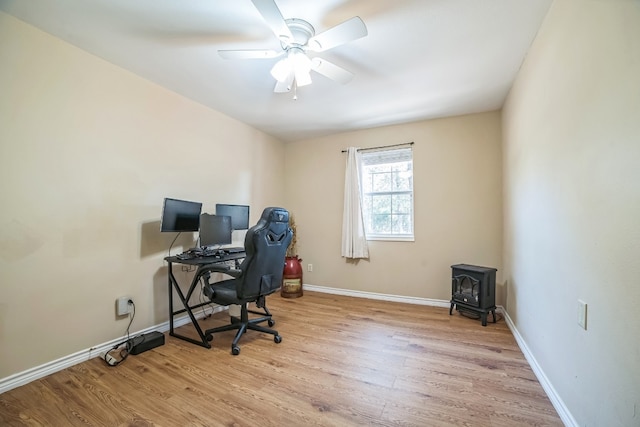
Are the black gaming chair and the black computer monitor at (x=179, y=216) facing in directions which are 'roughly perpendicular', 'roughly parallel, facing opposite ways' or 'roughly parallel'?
roughly parallel, facing opposite ways

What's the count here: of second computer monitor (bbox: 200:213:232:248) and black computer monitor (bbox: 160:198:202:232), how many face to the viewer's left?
0

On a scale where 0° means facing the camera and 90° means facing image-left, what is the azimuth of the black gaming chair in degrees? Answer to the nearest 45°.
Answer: approximately 135°

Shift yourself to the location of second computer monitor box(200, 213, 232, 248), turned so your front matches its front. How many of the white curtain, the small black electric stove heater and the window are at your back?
0

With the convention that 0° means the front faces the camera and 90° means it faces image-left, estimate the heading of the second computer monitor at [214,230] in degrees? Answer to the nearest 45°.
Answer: approximately 315°

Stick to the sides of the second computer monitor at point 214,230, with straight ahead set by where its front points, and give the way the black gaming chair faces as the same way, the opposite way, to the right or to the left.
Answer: the opposite way

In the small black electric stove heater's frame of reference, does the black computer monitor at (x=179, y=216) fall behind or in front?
in front

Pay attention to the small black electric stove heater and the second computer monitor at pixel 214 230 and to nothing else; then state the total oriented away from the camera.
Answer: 0

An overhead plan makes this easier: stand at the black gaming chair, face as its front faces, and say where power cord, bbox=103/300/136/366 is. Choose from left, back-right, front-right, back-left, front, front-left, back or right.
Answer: front-left

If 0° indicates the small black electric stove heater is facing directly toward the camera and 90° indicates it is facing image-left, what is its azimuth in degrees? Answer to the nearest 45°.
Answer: approximately 45°

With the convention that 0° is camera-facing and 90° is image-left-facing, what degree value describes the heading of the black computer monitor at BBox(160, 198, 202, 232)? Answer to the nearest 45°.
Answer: approximately 315°

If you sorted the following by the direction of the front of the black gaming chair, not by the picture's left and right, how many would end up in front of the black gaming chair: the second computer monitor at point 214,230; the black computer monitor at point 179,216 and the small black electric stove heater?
2

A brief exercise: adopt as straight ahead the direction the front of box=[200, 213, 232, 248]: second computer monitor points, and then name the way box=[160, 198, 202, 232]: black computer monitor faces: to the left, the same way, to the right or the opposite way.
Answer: the same way

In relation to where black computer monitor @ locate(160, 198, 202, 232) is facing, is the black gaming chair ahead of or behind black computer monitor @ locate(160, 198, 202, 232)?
ahead
